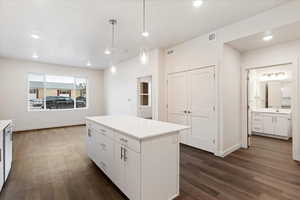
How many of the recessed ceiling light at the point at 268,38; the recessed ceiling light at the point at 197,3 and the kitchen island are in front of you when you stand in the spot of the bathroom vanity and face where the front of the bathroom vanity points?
3

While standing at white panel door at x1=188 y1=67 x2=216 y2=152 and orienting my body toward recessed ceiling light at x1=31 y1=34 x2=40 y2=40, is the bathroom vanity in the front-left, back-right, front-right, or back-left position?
back-right

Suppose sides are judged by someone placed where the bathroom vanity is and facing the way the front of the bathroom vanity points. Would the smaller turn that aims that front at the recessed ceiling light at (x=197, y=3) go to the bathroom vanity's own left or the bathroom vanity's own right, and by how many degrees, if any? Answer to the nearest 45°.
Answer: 0° — it already faces it

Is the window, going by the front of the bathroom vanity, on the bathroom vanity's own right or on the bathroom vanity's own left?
on the bathroom vanity's own right

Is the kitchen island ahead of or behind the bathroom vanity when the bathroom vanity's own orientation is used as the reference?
ahead

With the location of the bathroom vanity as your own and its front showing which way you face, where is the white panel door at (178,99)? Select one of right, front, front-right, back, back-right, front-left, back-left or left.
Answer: front-right

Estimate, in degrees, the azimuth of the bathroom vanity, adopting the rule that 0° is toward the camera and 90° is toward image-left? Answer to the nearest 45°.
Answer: approximately 0°

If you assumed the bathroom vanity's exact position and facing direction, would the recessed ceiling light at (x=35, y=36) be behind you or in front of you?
in front

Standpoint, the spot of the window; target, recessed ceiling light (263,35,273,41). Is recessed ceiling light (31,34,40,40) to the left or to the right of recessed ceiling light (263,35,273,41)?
right
